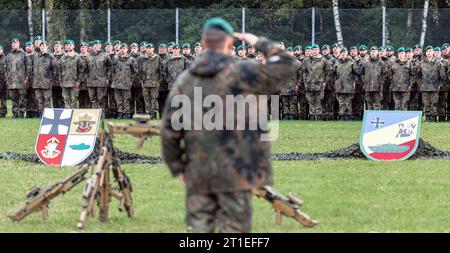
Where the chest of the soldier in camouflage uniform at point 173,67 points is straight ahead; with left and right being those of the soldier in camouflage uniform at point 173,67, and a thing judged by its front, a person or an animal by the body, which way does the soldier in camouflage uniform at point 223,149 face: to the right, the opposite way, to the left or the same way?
the opposite way

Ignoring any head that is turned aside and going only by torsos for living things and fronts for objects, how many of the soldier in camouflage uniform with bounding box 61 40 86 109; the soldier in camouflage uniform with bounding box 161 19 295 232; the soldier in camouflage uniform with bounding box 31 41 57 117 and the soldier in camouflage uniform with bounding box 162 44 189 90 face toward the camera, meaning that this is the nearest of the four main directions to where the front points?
3

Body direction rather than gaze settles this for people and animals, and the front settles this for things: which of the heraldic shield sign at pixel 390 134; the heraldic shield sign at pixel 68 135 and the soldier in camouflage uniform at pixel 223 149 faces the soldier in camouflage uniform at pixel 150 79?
the soldier in camouflage uniform at pixel 223 149

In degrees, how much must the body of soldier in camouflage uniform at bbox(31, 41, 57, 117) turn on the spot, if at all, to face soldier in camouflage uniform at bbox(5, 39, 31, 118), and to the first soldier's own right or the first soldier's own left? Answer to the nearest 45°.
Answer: approximately 135° to the first soldier's own right

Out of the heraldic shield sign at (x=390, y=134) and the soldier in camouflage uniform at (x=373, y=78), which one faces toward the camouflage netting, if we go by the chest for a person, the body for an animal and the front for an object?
the soldier in camouflage uniform

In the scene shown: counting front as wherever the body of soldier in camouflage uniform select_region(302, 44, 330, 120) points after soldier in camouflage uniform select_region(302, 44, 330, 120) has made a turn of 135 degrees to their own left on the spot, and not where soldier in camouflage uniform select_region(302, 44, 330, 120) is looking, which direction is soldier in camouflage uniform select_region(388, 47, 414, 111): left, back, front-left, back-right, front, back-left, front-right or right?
front-right

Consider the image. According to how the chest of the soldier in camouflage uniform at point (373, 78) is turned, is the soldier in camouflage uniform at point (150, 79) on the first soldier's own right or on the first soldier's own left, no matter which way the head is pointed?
on the first soldier's own right

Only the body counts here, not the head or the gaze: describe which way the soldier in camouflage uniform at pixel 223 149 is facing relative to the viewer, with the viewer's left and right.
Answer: facing away from the viewer

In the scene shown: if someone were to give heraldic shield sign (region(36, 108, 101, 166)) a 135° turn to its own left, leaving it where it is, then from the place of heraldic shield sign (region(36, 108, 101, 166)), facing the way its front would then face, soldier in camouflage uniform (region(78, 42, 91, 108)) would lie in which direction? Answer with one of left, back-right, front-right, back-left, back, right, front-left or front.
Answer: front-left

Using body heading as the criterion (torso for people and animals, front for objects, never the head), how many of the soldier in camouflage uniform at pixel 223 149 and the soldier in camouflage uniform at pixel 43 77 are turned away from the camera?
1

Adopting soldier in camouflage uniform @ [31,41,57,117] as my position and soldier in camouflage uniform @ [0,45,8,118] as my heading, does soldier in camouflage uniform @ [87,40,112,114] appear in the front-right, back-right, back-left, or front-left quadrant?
back-right

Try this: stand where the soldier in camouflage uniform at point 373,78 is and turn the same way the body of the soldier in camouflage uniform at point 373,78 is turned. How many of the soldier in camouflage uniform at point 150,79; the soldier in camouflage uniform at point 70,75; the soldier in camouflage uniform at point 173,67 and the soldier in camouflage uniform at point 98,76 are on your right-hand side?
4
